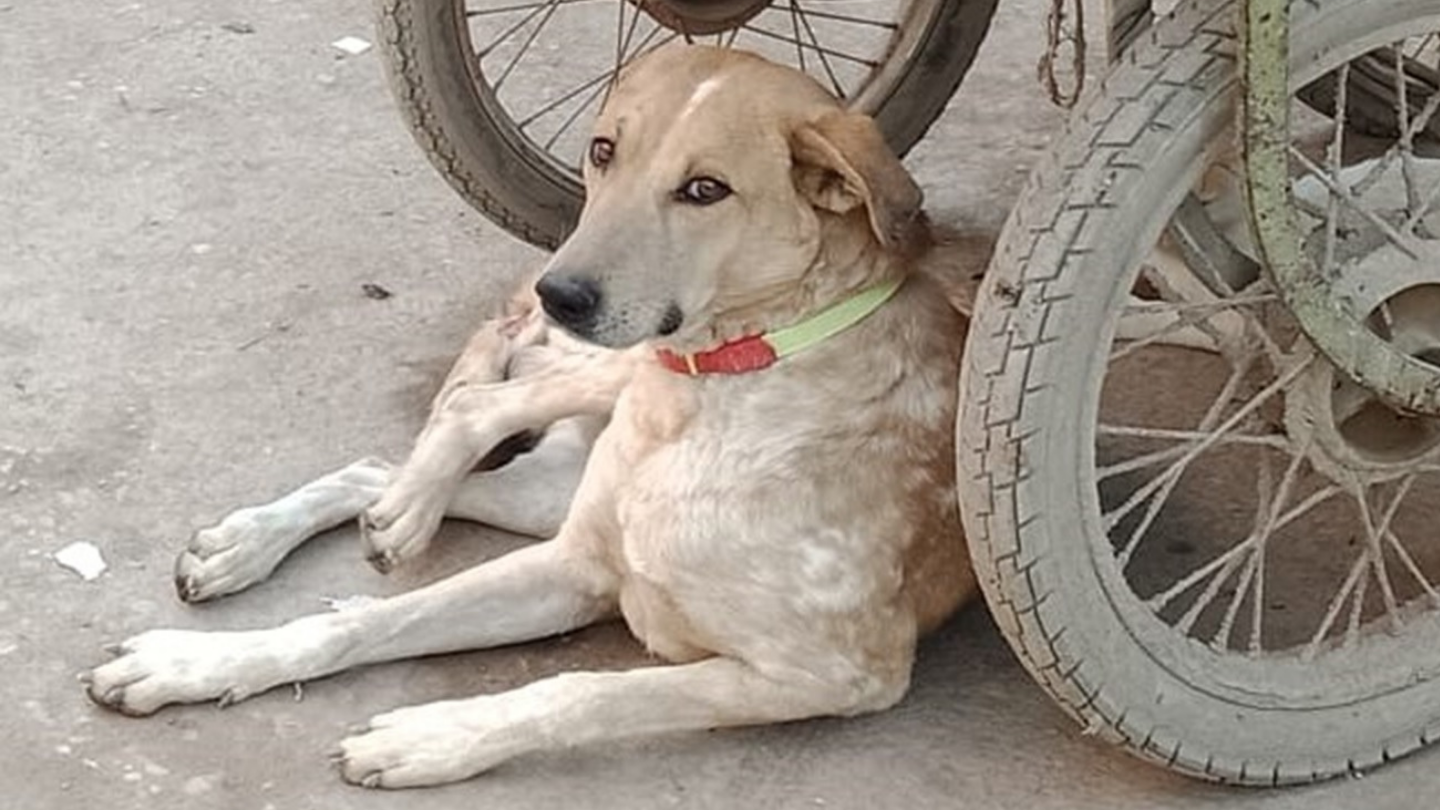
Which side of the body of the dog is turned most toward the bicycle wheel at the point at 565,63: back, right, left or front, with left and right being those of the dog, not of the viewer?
right

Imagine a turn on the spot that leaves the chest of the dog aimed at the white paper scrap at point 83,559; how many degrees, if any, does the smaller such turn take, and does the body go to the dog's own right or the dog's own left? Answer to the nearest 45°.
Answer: approximately 45° to the dog's own right

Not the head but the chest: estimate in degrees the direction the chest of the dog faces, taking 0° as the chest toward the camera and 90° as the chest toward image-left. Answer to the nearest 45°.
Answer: approximately 45°

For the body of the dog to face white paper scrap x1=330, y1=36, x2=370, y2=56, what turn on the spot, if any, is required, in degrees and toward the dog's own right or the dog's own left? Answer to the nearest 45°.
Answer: approximately 90° to the dog's own right
